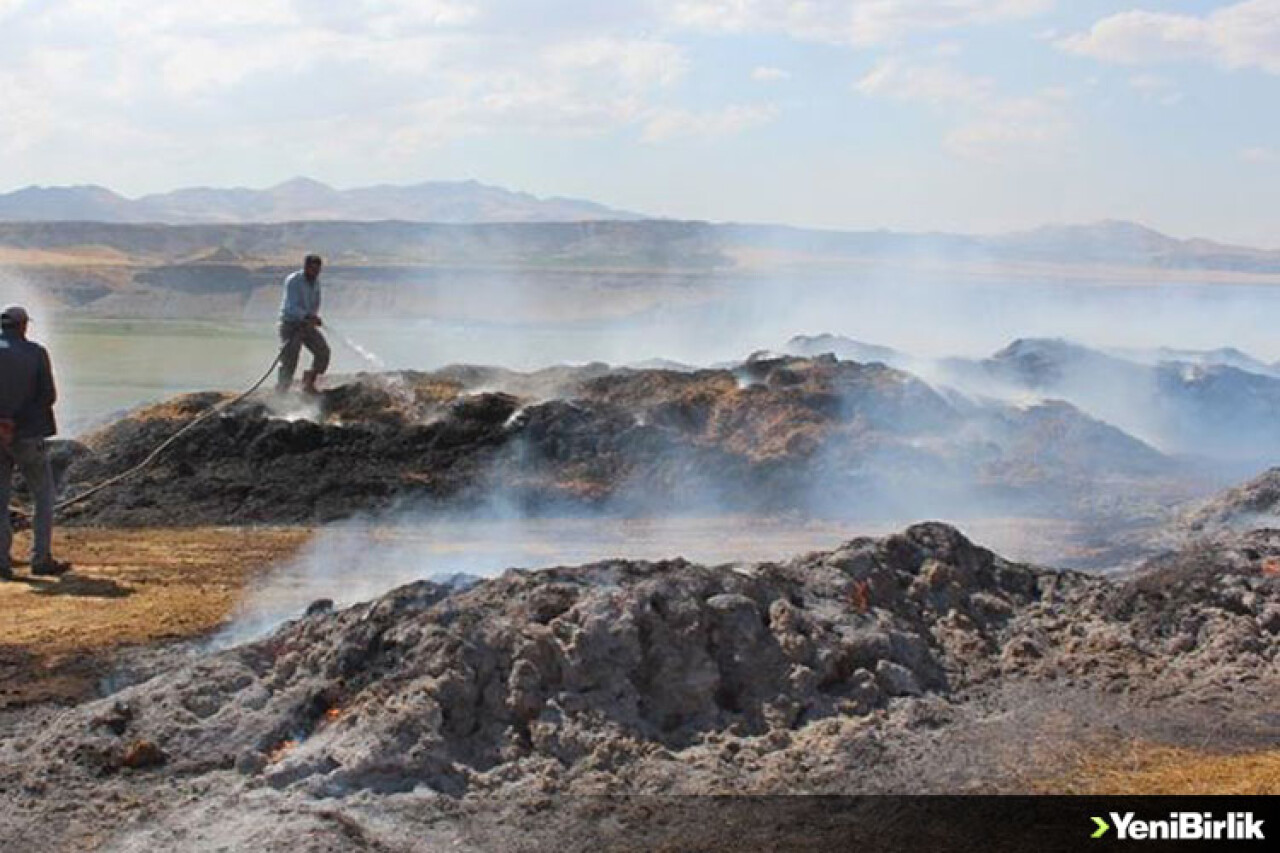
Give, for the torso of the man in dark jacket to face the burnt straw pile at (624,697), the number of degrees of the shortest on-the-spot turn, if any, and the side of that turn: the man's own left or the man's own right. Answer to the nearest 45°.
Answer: approximately 90° to the man's own right

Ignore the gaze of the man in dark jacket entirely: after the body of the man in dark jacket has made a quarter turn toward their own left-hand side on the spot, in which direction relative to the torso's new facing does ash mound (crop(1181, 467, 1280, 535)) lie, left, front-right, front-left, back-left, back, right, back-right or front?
back-right

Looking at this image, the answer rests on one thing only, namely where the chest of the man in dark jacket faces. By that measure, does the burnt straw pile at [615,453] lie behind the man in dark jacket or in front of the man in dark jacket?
in front

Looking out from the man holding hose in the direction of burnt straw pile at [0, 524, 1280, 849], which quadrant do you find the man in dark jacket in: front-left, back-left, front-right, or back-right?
front-right

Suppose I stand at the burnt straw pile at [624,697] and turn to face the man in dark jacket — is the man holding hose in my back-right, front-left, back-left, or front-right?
front-right

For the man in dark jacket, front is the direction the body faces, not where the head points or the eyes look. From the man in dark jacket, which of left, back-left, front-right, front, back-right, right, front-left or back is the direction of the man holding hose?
front

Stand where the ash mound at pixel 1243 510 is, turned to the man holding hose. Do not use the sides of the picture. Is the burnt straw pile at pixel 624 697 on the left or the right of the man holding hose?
left

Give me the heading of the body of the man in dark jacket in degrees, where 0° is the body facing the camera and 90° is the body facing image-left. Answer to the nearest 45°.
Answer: approximately 225°
